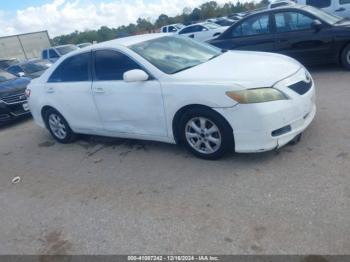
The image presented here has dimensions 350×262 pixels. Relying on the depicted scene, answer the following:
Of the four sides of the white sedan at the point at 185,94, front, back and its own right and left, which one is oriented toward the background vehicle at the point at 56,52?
back

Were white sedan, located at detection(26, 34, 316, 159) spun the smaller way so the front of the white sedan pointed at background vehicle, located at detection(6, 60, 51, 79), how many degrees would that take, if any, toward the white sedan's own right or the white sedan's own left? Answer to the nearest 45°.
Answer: approximately 180°

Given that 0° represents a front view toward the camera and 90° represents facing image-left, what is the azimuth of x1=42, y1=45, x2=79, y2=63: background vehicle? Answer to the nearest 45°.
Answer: approximately 315°

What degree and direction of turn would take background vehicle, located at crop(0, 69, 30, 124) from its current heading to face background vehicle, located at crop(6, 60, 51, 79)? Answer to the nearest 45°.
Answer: approximately 135° to its left

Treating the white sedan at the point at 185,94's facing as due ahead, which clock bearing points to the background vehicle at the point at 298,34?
The background vehicle is roughly at 9 o'clock from the white sedan.

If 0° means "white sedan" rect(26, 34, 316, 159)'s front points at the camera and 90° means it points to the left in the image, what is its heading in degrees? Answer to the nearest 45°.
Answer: approximately 315°
